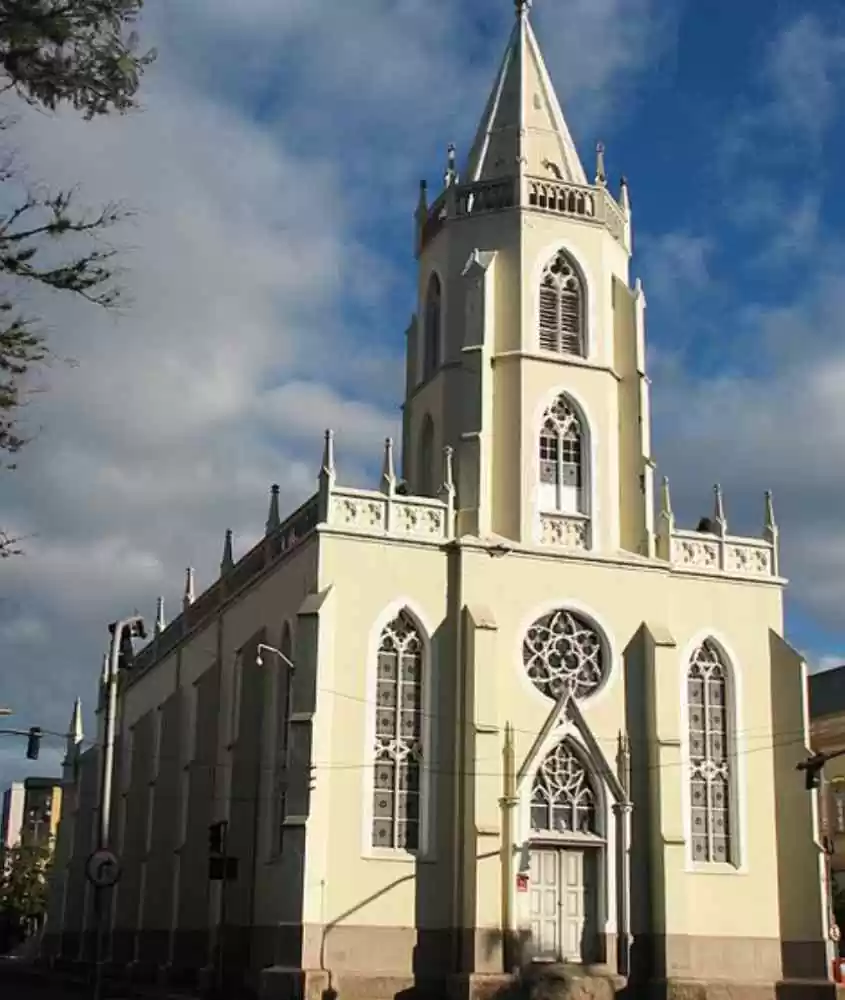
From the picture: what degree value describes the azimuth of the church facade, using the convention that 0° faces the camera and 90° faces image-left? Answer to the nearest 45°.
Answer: approximately 315°

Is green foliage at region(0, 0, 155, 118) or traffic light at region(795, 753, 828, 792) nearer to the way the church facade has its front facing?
the traffic light

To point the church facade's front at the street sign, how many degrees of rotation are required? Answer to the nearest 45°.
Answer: approximately 90° to its right

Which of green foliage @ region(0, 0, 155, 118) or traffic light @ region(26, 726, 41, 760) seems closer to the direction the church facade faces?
the green foliage

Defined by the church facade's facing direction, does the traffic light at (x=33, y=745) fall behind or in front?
behind

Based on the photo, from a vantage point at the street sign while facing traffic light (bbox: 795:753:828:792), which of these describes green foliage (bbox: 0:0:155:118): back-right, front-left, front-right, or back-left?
back-right

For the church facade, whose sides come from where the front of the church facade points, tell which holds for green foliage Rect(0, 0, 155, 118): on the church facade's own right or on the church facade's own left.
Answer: on the church facade's own right
